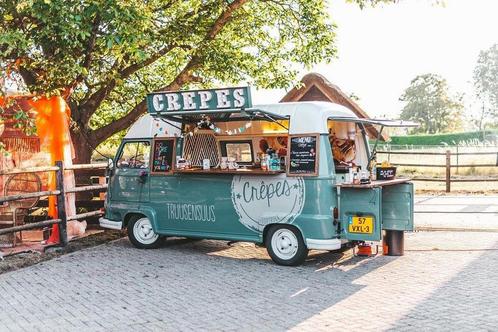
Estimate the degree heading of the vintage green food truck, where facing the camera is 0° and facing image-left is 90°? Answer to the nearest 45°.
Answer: approximately 135°
